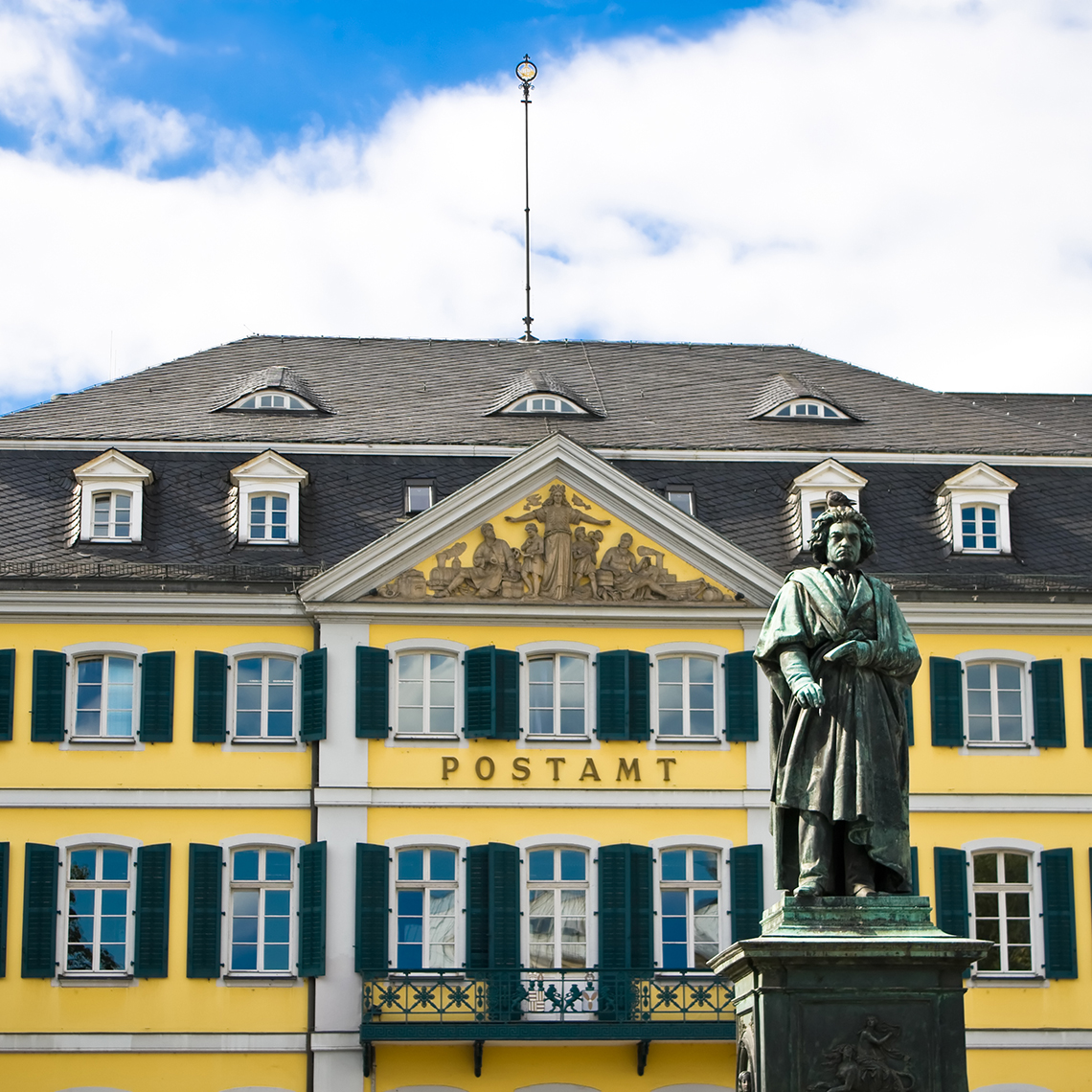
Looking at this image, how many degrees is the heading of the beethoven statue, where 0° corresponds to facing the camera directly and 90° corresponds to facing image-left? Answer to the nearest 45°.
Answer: approximately 0°
